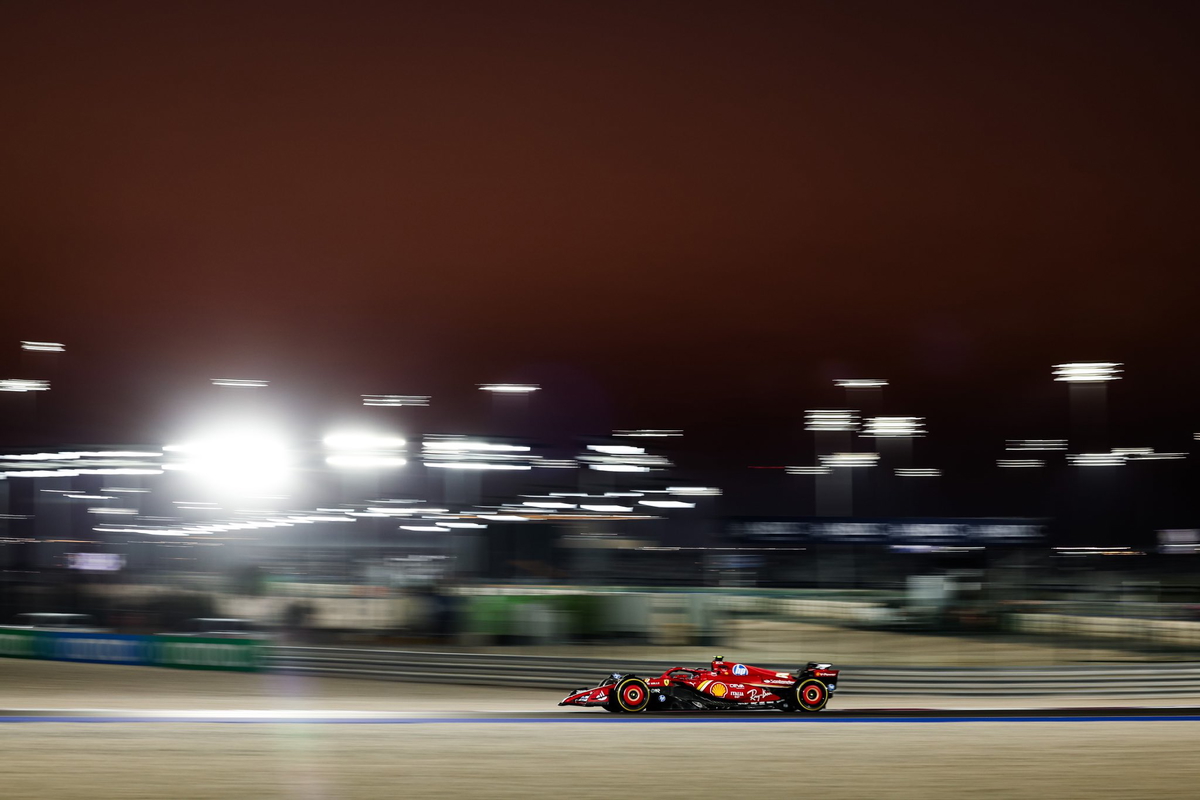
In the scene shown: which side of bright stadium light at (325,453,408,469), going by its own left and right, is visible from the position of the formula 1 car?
front

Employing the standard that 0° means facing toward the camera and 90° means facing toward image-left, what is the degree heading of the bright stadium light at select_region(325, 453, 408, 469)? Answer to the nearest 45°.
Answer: approximately 0°

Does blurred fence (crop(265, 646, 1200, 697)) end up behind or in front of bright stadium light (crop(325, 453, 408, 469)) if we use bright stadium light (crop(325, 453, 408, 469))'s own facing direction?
in front

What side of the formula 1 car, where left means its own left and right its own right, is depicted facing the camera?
left

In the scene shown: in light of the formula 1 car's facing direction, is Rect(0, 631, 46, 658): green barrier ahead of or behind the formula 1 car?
ahead

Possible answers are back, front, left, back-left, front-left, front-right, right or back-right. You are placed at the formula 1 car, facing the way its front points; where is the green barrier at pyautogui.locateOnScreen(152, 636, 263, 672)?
front-right

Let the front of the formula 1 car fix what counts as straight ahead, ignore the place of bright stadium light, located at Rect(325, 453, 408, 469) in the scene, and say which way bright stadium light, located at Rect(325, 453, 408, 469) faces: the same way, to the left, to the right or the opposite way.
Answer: to the left

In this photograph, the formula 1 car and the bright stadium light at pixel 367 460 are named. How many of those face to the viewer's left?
1

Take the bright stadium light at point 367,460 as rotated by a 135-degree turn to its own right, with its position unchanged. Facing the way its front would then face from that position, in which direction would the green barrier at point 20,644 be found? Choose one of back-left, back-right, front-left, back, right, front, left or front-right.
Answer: left
